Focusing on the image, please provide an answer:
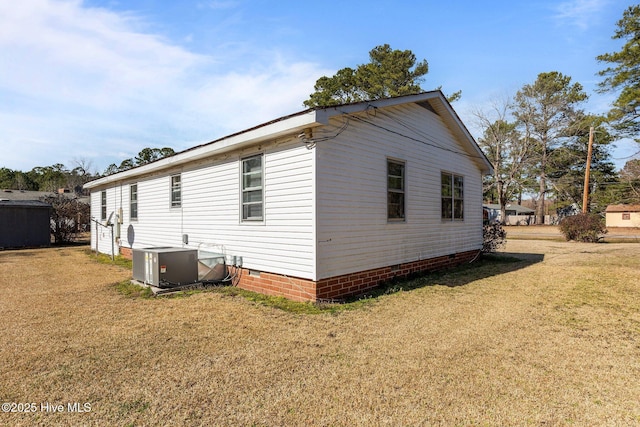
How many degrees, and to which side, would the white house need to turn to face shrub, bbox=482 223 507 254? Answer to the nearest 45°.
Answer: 0° — it already faces it

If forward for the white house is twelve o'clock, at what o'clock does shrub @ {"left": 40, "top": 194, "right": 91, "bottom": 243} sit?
The shrub is roughly at 9 o'clock from the white house.

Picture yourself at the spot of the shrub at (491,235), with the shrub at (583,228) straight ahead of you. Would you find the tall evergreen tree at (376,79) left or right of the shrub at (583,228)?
left

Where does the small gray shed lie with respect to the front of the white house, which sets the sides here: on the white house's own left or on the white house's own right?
on the white house's own left

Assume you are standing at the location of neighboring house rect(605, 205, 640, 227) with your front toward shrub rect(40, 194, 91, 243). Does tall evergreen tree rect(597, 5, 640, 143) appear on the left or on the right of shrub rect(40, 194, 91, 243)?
left

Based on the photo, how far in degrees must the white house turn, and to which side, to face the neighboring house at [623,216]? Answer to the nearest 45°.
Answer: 0° — it already faces it

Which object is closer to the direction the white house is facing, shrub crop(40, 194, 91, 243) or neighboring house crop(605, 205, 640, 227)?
the neighboring house

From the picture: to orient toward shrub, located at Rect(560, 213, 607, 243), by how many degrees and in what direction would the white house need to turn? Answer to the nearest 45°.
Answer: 0° — it already faces it

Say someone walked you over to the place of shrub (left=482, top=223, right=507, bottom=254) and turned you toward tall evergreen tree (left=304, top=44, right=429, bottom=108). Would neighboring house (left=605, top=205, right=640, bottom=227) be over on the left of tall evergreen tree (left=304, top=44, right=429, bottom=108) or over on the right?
right

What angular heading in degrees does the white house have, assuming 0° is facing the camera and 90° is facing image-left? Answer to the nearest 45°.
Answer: approximately 225°

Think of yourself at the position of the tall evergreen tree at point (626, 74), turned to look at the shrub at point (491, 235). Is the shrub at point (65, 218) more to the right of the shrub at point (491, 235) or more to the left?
right

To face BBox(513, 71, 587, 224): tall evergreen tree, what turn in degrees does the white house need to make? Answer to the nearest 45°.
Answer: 0° — it already faces it
